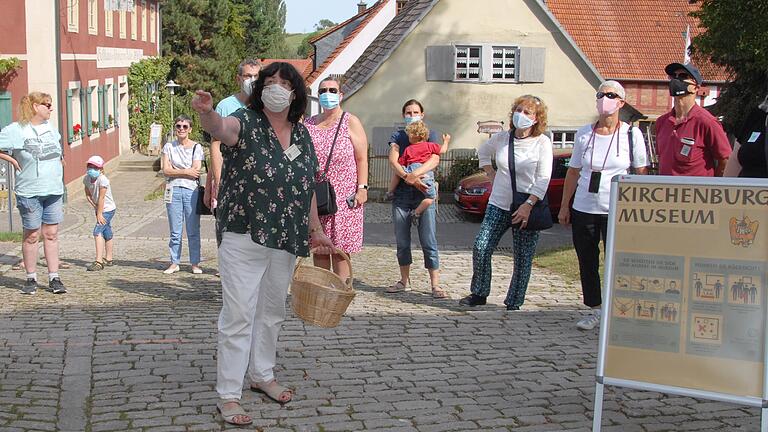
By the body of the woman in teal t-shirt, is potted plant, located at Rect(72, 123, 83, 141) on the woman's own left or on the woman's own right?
on the woman's own left

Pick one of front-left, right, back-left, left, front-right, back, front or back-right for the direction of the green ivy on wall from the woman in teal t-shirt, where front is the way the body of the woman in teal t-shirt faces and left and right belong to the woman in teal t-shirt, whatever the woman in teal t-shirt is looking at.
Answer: back-left

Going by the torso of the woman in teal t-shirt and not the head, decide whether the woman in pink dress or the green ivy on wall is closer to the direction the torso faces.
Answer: the woman in pink dress

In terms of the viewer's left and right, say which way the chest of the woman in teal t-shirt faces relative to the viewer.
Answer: facing the viewer and to the right of the viewer

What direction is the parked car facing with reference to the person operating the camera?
facing the viewer and to the left of the viewer

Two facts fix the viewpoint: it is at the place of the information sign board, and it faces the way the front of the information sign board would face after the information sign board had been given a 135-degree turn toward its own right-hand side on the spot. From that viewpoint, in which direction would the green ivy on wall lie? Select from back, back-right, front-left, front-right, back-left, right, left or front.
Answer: front

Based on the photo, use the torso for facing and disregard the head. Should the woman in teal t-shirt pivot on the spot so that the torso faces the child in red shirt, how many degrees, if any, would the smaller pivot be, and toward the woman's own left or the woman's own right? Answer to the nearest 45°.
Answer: approximately 45° to the woman's own left

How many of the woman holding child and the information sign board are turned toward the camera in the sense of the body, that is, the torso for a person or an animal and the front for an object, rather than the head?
2

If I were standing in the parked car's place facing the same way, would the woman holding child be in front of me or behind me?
in front

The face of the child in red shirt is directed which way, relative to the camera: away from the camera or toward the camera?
away from the camera

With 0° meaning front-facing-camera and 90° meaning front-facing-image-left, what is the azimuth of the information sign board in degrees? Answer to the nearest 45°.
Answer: approximately 0°

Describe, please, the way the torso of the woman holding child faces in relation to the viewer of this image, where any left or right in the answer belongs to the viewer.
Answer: facing the viewer

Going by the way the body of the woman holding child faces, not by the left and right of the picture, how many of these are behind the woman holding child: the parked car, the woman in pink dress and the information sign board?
1
